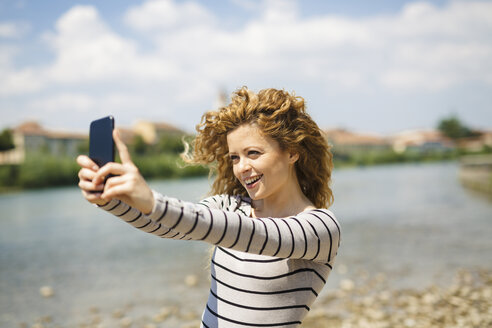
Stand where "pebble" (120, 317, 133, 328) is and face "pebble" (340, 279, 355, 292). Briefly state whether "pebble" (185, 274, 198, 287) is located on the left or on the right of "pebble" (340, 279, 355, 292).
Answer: left

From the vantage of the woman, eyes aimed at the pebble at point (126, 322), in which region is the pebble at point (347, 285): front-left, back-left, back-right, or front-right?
front-right

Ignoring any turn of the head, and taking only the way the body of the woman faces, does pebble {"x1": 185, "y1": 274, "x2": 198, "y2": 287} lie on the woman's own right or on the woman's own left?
on the woman's own right

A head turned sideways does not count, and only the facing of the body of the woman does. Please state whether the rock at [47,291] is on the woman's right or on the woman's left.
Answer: on the woman's right

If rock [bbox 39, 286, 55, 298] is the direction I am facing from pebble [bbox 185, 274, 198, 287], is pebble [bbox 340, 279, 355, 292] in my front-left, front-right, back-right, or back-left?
back-left

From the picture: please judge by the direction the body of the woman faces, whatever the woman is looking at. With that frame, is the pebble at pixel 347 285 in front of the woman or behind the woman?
behind

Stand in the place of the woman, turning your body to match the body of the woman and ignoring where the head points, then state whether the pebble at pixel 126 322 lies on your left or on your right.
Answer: on your right

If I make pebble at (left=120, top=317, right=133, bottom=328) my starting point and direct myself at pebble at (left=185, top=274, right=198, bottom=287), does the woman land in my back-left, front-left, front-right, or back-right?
back-right

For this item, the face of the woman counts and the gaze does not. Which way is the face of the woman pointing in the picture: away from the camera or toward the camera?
toward the camera
